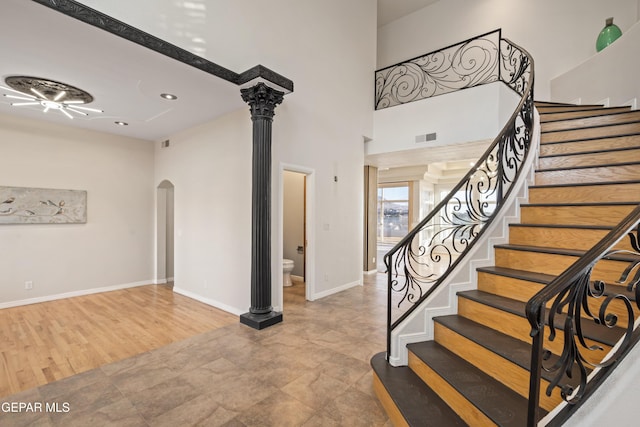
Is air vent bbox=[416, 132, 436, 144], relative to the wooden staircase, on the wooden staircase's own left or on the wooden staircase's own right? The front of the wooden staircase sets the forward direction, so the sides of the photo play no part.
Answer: on the wooden staircase's own right

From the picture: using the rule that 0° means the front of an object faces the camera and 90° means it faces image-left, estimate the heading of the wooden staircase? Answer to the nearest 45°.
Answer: approximately 45°

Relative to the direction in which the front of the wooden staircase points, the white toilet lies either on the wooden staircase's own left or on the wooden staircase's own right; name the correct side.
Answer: on the wooden staircase's own right

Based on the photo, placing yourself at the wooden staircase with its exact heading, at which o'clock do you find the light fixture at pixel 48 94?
The light fixture is roughly at 1 o'clock from the wooden staircase.

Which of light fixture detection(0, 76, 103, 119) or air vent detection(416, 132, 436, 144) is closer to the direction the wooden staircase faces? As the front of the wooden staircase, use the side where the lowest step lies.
the light fixture
